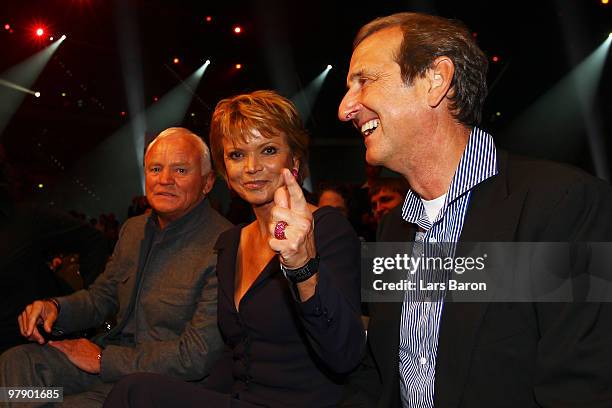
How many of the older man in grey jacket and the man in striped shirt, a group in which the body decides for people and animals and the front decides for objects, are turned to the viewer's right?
0

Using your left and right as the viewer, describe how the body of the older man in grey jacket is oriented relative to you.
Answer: facing the viewer and to the left of the viewer

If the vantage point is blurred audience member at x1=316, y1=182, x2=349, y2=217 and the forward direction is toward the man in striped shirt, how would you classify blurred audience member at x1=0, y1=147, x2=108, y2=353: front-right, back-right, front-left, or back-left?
front-right

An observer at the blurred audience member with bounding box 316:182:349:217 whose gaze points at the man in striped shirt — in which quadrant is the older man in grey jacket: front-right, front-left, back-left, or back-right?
front-right

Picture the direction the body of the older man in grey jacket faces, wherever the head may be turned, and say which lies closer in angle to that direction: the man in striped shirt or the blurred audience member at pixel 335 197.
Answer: the man in striped shirt

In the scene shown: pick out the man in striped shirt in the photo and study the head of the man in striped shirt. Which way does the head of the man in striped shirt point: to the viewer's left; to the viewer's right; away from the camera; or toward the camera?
to the viewer's left

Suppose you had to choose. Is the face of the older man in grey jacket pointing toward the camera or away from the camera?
toward the camera

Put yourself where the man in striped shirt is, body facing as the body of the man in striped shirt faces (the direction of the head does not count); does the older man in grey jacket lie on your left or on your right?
on your right

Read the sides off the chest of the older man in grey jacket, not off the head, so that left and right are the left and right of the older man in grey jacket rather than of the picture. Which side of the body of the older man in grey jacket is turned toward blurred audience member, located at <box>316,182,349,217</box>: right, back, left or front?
back

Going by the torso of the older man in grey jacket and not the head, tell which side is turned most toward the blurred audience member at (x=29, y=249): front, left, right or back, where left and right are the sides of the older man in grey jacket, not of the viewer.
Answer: right

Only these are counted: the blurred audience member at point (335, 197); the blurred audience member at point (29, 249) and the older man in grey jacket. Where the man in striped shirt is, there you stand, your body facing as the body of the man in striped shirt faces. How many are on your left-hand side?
0

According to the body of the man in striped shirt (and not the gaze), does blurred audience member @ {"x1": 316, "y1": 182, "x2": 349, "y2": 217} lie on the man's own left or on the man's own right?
on the man's own right

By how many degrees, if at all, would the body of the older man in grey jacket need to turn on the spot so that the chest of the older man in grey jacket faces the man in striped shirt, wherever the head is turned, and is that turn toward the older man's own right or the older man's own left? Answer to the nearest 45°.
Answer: approximately 90° to the older man's own left
